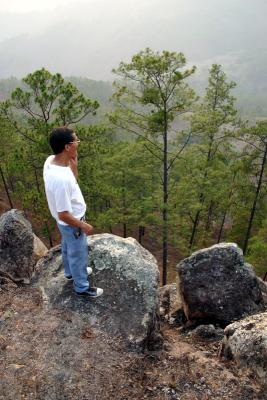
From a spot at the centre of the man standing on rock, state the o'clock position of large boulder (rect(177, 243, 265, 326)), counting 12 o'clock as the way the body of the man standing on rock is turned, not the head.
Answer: The large boulder is roughly at 11 o'clock from the man standing on rock.

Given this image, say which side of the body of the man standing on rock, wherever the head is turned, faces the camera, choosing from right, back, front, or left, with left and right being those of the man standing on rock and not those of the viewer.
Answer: right

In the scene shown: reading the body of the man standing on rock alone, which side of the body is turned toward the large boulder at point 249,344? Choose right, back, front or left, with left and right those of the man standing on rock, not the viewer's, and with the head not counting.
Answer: front

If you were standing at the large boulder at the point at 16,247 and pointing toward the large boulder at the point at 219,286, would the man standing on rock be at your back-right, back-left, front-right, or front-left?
front-right

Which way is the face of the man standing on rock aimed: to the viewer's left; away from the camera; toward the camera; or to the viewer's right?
to the viewer's right
